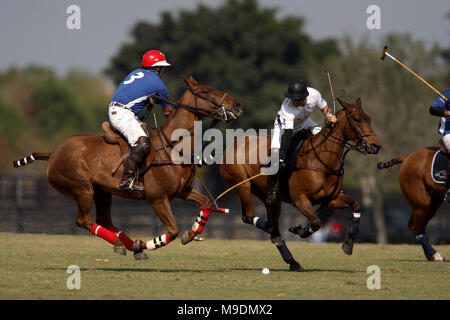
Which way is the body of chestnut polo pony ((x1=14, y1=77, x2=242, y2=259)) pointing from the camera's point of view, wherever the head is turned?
to the viewer's right

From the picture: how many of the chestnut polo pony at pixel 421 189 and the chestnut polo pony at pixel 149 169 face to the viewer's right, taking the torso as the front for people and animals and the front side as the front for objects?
2

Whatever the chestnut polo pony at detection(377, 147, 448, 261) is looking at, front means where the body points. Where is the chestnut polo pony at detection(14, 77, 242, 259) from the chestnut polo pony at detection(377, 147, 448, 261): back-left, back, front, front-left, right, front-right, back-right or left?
back-right

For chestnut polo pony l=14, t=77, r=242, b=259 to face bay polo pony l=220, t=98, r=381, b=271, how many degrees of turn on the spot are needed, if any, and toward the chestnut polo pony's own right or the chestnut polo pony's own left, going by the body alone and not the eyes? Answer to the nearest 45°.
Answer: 0° — it already faces it

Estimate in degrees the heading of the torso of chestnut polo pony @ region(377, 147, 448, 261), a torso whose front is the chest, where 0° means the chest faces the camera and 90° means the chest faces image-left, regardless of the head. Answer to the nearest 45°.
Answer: approximately 270°

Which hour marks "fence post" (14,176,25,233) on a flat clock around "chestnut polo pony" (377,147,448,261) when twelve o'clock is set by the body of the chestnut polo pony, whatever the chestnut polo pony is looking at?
The fence post is roughly at 7 o'clock from the chestnut polo pony.

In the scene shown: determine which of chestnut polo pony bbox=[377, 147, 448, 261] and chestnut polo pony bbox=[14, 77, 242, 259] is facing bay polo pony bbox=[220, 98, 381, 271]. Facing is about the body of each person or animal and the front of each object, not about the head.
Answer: chestnut polo pony bbox=[14, 77, 242, 259]

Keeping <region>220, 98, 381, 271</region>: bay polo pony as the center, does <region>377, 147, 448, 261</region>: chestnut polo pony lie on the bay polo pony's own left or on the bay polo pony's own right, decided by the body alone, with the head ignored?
on the bay polo pony's own left
